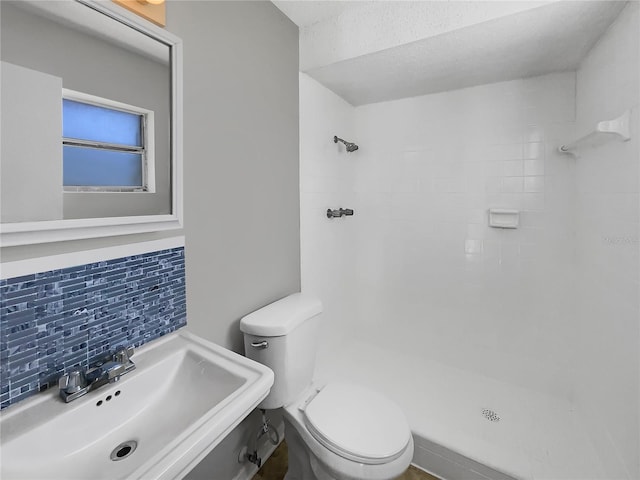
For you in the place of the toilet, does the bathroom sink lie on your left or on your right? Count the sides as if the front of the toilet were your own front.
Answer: on your right

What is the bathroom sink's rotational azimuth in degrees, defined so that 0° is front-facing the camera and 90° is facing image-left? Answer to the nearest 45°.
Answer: approximately 315°

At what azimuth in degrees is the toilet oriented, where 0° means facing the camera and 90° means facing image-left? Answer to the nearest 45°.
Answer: approximately 315°

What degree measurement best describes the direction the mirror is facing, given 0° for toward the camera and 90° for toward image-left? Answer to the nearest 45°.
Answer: approximately 315°
